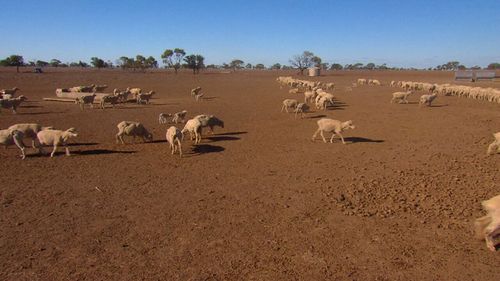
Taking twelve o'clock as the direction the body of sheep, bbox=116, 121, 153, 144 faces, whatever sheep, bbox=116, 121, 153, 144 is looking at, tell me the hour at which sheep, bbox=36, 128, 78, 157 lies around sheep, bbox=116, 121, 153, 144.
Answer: sheep, bbox=36, 128, 78, 157 is roughly at 5 o'clock from sheep, bbox=116, 121, 153, 144.

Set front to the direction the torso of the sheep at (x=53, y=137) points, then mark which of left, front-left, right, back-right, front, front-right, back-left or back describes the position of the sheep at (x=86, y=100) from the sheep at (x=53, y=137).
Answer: left

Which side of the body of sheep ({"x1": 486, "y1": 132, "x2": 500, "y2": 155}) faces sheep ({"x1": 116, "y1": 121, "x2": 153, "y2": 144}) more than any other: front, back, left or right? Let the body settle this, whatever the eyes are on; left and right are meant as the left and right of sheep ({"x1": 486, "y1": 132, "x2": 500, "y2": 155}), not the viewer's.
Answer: front

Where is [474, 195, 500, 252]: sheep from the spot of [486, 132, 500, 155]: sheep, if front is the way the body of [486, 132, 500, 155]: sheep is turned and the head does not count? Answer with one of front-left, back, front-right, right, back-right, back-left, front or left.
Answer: left

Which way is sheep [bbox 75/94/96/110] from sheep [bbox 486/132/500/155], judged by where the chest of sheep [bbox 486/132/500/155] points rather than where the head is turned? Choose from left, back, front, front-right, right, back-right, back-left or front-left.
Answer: front

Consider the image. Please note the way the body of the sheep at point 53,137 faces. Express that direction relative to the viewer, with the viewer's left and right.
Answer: facing to the right of the viewer

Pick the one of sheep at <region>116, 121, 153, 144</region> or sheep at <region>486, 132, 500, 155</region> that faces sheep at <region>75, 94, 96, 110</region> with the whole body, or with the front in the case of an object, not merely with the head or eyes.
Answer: sheep at <region>486, 132, 500, 155</region>

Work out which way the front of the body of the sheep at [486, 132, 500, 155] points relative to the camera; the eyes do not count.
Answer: to the viewer's left

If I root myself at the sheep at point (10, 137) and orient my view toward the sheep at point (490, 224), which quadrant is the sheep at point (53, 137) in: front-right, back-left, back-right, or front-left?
front-left

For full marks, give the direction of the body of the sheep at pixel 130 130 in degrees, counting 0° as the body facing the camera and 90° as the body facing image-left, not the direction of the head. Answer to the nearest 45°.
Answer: approximately 270°

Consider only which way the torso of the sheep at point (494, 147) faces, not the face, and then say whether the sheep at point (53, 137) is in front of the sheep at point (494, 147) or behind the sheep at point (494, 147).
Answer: in front
